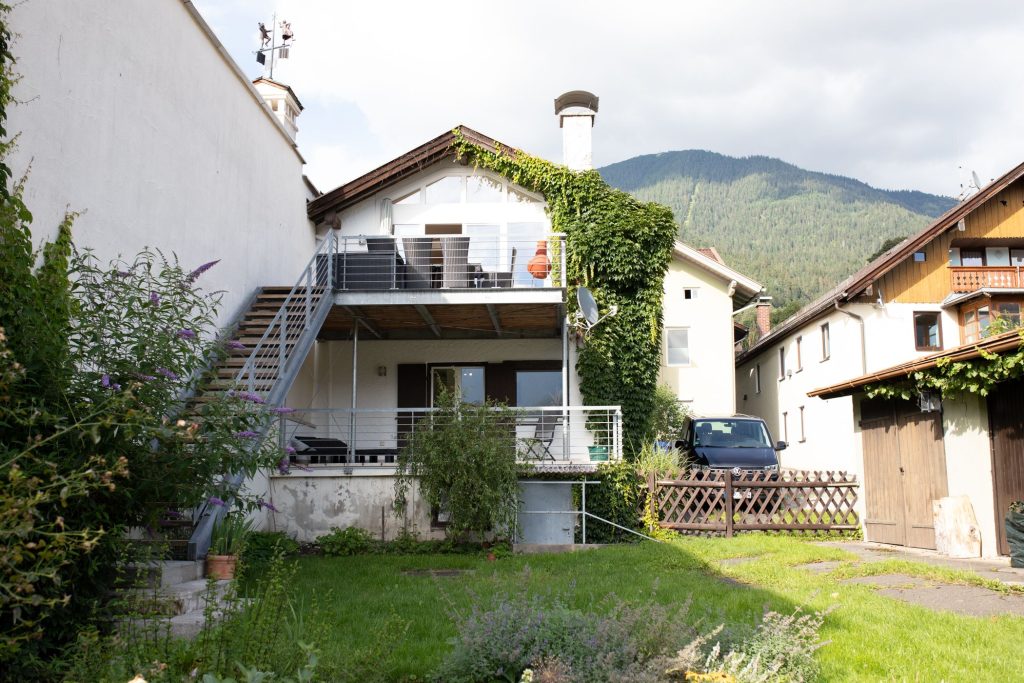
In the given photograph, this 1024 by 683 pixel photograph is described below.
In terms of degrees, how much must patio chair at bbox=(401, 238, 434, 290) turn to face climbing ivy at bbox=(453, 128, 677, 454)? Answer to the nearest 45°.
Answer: approximately 90° to its right

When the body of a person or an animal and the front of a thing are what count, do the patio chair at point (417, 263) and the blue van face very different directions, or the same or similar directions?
very different directions

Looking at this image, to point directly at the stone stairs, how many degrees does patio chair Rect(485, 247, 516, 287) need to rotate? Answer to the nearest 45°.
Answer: approximately 90° to its left

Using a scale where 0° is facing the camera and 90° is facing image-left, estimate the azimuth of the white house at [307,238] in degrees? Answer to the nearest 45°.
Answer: approximately 0°

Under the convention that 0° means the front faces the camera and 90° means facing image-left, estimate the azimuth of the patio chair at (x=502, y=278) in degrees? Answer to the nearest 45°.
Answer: approximately 90°

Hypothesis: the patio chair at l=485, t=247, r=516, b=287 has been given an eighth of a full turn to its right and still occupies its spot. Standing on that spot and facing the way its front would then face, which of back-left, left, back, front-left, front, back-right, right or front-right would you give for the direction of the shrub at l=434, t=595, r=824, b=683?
back-left

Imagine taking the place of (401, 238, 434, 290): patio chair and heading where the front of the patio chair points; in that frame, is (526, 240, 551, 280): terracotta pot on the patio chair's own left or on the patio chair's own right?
on the patio chair's own right

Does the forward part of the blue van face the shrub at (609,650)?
yes

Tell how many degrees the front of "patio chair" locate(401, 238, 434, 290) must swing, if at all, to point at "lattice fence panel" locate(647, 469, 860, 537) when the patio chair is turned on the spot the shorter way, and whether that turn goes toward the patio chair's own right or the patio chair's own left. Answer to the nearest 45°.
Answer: approximately 90° to the patio chair's own right

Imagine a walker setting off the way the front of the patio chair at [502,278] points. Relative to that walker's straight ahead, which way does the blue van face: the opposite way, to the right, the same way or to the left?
to the left

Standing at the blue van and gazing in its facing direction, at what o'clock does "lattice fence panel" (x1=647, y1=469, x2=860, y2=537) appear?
The lattice fence panel is roughly at 12 o'clock from the blue van.
